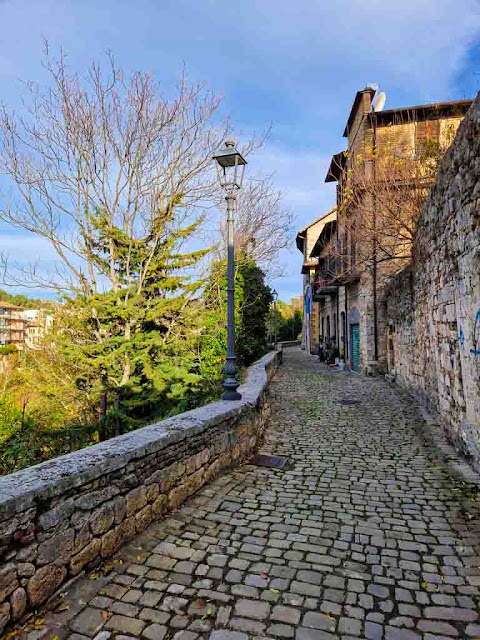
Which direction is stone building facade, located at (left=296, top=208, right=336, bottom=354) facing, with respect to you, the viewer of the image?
facing to the left of the viewer

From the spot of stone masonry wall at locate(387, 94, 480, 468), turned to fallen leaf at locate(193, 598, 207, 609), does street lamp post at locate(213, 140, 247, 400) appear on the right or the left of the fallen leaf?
right

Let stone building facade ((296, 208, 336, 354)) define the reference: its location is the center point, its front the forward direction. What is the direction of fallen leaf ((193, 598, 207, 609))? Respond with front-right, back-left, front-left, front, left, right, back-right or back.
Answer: left

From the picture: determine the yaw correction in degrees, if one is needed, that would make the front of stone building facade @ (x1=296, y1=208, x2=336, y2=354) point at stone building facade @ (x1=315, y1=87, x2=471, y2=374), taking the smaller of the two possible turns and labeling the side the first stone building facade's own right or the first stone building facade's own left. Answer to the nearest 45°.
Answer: approximately 90° to the first stone building facade's own left

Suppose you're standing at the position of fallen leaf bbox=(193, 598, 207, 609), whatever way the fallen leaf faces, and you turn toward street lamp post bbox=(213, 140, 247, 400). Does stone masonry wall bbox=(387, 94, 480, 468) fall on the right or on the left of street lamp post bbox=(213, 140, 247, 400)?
right

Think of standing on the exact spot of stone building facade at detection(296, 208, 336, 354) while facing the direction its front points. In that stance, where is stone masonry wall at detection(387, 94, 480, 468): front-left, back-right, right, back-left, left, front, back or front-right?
left

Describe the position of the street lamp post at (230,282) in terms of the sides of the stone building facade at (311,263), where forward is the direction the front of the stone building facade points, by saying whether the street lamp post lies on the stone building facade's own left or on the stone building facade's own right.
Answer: on the stone building facade's own left
